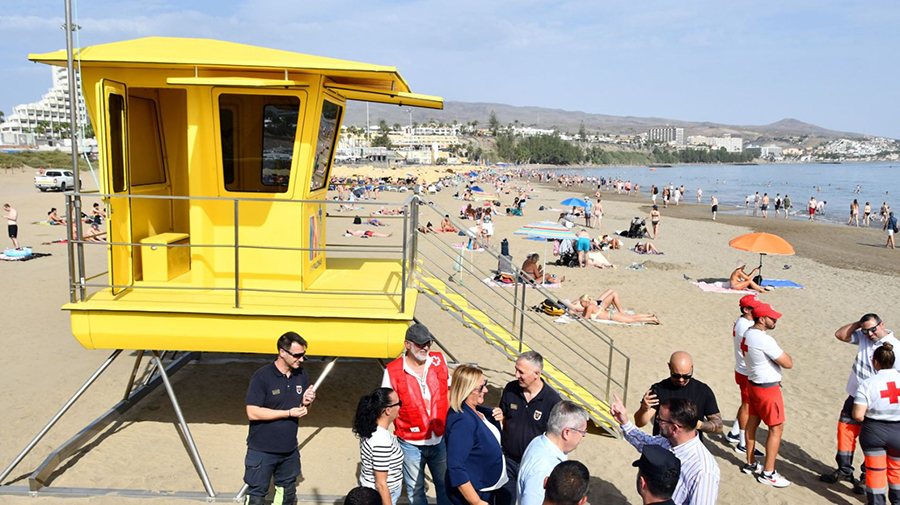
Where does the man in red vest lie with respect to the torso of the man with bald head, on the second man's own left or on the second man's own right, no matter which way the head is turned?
on the second man's own right

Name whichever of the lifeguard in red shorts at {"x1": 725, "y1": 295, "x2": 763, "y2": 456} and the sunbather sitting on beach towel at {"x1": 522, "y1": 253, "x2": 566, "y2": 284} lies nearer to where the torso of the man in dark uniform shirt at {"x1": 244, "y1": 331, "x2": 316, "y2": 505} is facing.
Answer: the lifeguard in red shorts

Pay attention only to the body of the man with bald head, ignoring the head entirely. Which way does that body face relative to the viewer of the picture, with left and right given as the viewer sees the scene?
facing the viewer

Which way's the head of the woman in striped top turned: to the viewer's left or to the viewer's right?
to the viewer's right

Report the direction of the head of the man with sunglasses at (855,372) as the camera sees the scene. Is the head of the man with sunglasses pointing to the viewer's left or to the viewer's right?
to the viewer's left

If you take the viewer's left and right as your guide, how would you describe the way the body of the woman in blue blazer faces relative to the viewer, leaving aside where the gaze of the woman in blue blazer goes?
facing to the right of the viewer

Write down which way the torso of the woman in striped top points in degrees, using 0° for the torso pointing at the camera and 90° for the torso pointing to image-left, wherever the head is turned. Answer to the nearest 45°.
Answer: approximately 270°

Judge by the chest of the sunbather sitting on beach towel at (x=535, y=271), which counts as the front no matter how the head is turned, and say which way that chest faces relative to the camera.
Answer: to the viewer's right

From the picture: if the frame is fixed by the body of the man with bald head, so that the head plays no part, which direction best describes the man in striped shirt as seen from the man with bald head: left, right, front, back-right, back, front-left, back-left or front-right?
front

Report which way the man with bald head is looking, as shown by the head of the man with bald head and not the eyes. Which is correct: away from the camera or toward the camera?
toward the camera

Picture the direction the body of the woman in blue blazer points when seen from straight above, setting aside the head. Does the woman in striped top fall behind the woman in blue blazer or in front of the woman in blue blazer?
behind

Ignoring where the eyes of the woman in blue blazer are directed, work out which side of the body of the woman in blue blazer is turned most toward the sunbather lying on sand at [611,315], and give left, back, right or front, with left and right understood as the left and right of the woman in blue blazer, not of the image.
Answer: left

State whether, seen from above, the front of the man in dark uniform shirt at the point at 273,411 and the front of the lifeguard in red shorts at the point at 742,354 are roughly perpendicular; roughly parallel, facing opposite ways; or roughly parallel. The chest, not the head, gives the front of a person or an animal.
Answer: roughly parallel

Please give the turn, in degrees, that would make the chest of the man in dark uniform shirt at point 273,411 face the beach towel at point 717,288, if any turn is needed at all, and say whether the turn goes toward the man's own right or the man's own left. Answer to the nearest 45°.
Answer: approximately 90° to the man's own left
